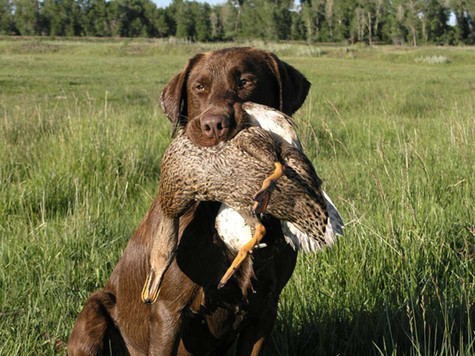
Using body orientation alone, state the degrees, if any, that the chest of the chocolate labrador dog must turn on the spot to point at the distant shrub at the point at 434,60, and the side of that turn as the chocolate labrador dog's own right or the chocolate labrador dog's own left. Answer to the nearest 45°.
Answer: approximately 90° to the chocolate labrador dog's own left

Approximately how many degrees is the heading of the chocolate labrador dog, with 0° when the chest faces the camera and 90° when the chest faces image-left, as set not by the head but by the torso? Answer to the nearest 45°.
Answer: approximately 315°
